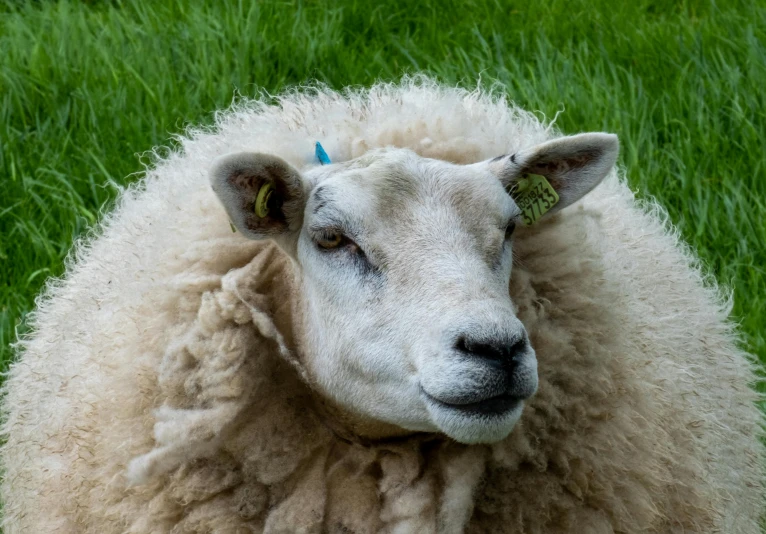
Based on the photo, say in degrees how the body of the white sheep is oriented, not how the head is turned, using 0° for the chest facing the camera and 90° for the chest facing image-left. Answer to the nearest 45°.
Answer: approximately 0°
